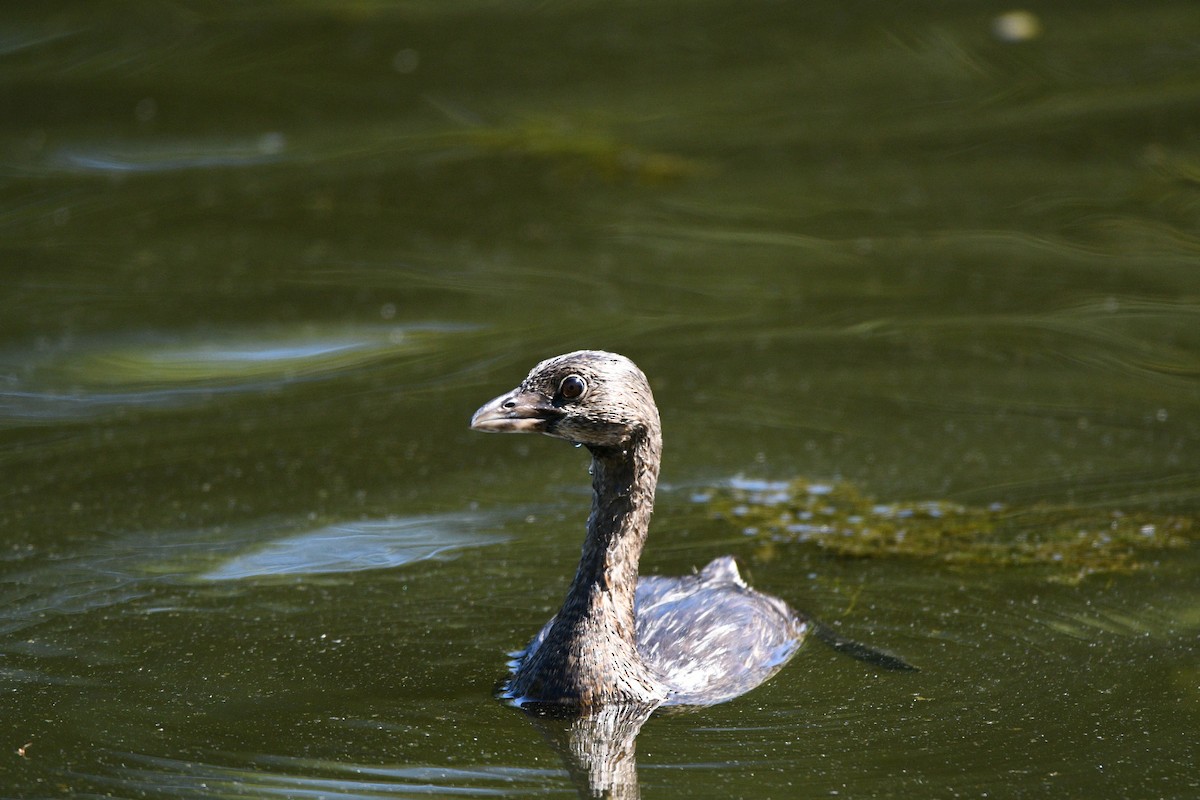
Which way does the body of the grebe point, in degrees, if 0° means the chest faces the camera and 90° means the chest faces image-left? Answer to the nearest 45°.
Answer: approximately 45°

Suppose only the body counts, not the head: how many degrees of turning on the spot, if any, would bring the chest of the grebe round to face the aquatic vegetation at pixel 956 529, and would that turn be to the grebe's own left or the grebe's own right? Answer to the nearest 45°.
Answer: approximately 180°

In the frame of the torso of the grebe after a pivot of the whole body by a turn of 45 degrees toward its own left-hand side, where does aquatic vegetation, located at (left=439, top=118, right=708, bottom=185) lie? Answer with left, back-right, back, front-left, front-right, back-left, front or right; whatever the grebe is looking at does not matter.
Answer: back
